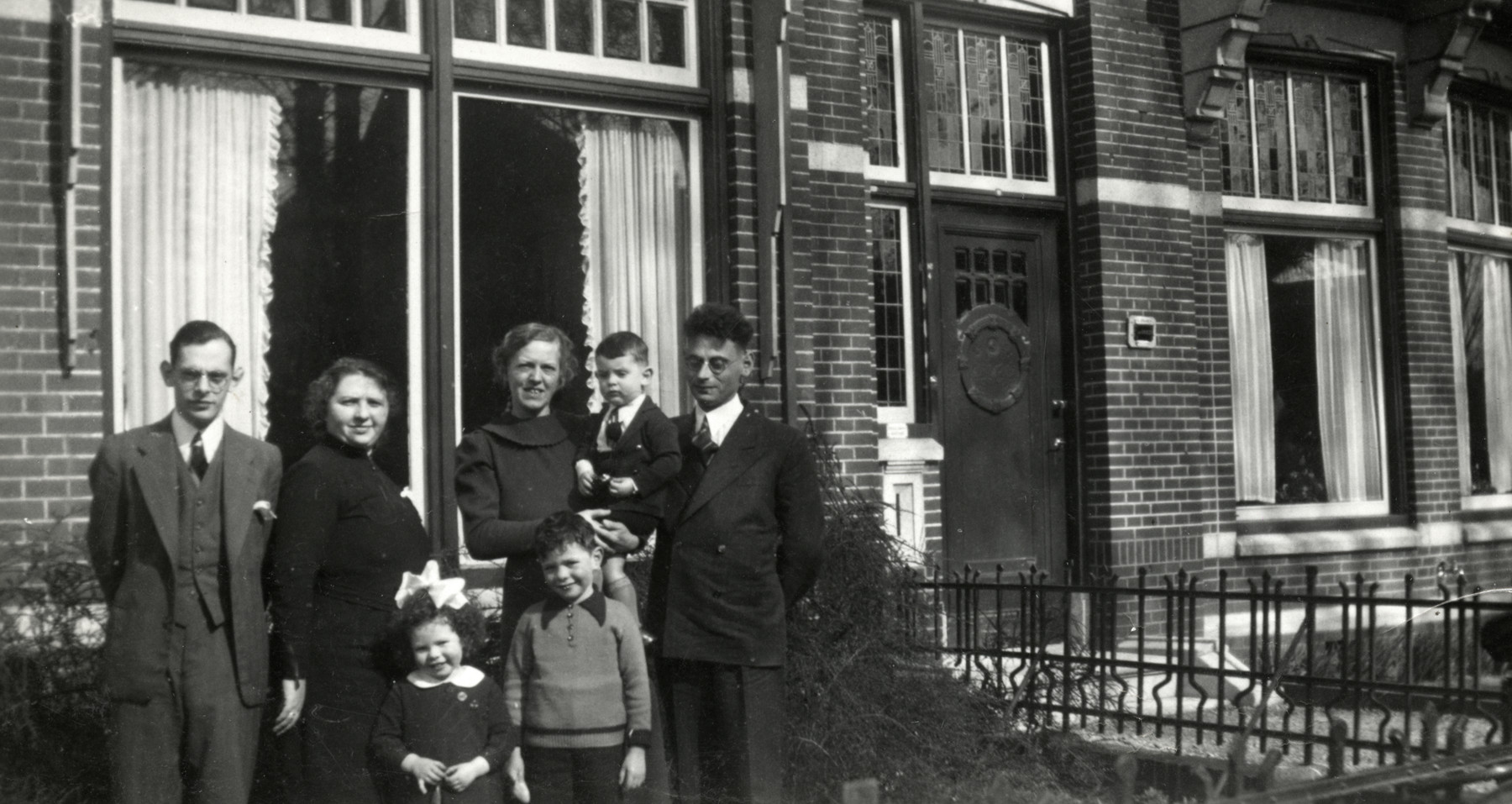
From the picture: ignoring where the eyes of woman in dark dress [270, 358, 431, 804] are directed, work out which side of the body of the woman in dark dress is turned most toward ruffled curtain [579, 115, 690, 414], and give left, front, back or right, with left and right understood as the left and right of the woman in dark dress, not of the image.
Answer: left

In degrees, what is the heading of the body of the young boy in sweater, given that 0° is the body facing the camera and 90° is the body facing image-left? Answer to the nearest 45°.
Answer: approximately 0°

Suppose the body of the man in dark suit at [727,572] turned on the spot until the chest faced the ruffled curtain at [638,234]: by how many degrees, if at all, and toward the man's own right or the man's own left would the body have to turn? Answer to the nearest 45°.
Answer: approximately 135° to the man's own right

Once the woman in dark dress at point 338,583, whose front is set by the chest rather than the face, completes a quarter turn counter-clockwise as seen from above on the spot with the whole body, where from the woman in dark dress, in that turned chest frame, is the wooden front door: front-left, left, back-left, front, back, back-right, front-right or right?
front

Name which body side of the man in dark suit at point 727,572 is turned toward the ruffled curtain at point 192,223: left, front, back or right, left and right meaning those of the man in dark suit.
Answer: right

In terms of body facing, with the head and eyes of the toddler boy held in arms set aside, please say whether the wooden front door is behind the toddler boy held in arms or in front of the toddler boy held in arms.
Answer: behind

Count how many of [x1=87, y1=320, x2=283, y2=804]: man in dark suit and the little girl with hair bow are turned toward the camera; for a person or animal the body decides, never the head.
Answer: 2

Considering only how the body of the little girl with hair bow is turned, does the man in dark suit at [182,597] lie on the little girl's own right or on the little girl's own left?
on the little girl's own right

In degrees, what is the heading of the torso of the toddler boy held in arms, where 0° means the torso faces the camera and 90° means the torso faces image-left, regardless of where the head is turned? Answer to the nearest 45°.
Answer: approximately 45°

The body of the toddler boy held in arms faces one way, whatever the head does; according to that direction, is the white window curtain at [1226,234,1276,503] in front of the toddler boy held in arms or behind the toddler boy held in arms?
behind

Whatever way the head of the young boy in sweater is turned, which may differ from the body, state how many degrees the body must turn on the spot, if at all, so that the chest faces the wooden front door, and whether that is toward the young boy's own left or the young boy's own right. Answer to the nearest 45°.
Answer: approximately 135° to the young boy's own left
